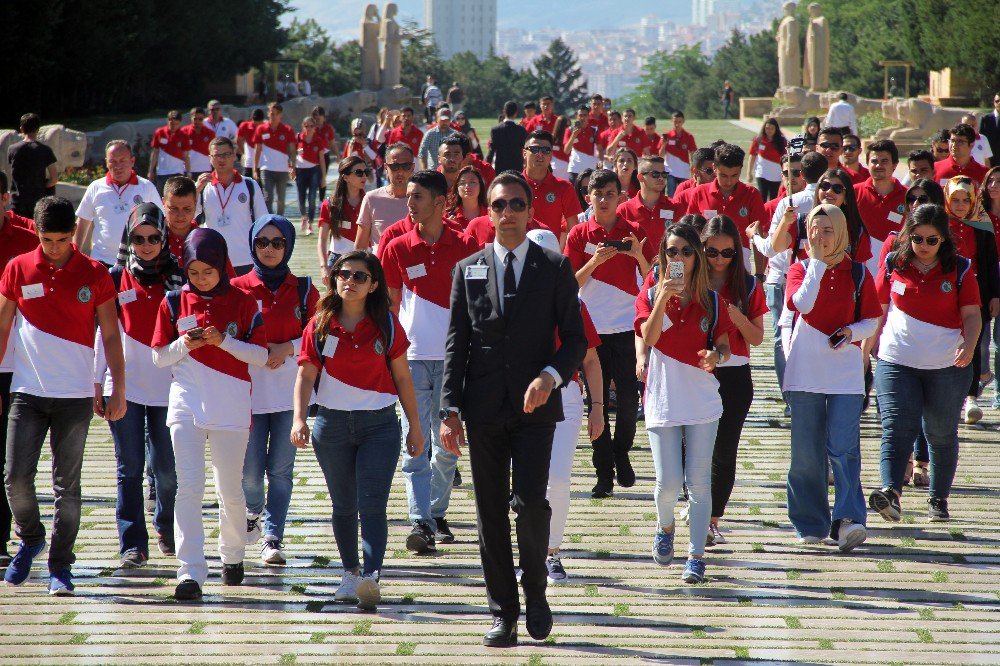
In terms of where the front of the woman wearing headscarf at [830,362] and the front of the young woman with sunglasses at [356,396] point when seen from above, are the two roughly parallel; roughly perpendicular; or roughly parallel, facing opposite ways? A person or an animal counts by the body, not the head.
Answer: roughly parallel

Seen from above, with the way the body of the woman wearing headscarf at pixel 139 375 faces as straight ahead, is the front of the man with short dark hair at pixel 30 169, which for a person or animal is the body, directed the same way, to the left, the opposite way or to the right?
the opposite way

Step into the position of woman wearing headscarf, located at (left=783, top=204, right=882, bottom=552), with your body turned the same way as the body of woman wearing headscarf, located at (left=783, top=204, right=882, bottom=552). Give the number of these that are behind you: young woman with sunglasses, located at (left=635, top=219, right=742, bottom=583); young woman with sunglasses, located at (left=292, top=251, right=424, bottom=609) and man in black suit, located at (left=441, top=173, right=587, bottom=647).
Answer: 0

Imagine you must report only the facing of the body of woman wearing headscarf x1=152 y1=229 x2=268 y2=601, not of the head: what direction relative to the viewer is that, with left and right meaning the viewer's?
facing the viewer

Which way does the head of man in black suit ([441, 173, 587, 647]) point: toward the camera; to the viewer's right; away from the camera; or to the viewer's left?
toward the camera

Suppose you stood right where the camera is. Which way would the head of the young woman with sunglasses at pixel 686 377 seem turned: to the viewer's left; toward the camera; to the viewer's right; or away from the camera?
toward the camera

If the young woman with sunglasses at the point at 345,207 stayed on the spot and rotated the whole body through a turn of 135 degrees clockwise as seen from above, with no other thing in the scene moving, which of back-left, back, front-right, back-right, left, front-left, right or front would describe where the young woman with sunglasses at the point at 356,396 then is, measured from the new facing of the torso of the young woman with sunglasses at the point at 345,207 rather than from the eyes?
left

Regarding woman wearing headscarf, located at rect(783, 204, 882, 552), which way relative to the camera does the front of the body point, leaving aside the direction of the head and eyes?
toward the camera

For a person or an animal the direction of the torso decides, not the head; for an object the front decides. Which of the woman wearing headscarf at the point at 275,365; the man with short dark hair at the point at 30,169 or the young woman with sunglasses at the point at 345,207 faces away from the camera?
the man with short dark hair

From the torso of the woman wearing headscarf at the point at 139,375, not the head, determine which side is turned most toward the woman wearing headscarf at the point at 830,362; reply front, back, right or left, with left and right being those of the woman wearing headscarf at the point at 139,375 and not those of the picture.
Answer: left

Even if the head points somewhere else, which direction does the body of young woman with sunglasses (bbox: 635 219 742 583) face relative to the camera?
toward the camera

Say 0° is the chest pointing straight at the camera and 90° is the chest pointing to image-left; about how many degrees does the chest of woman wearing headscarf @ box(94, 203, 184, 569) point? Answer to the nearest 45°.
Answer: approximately 0°

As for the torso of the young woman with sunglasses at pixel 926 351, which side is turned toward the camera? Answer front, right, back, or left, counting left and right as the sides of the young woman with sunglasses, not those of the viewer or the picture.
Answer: front

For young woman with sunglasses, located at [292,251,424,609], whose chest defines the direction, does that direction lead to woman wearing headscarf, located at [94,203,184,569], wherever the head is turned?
no

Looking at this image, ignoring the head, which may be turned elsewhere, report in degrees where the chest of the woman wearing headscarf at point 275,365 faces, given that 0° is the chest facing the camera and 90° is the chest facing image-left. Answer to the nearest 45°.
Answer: approximately 0°

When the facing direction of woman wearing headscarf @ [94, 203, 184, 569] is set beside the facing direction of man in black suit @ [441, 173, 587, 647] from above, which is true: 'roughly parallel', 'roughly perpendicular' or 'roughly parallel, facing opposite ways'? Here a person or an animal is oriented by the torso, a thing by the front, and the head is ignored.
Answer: roughly parallel
